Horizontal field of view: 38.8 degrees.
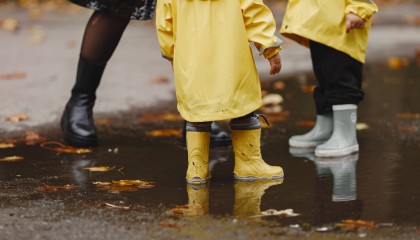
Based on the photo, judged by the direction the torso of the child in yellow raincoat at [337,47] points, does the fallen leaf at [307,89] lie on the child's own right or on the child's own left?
on the child's own right

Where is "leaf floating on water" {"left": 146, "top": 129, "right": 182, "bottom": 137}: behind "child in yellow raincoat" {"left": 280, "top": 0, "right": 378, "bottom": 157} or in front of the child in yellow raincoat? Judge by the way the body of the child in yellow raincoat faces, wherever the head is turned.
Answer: in front

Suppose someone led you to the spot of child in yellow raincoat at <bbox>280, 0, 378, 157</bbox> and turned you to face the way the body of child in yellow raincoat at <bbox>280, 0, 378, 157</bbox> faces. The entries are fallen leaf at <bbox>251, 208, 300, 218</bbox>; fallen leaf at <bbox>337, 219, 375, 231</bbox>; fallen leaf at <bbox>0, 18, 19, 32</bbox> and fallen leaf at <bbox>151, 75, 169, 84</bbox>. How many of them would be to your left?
2

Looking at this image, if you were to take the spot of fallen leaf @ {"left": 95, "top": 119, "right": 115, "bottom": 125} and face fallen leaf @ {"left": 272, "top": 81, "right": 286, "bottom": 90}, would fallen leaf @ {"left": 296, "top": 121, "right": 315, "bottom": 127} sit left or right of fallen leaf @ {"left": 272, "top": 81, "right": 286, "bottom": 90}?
right

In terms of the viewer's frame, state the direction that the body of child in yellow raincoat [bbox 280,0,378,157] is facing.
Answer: to the viewer's left

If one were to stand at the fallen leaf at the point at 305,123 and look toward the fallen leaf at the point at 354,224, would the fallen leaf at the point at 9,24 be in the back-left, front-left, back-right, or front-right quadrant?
back-right

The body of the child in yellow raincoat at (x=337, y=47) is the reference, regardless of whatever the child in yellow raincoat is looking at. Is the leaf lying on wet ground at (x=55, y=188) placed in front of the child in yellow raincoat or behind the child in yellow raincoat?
in front

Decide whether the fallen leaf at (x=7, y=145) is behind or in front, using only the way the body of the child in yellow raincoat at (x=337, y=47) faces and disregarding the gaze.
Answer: in front
